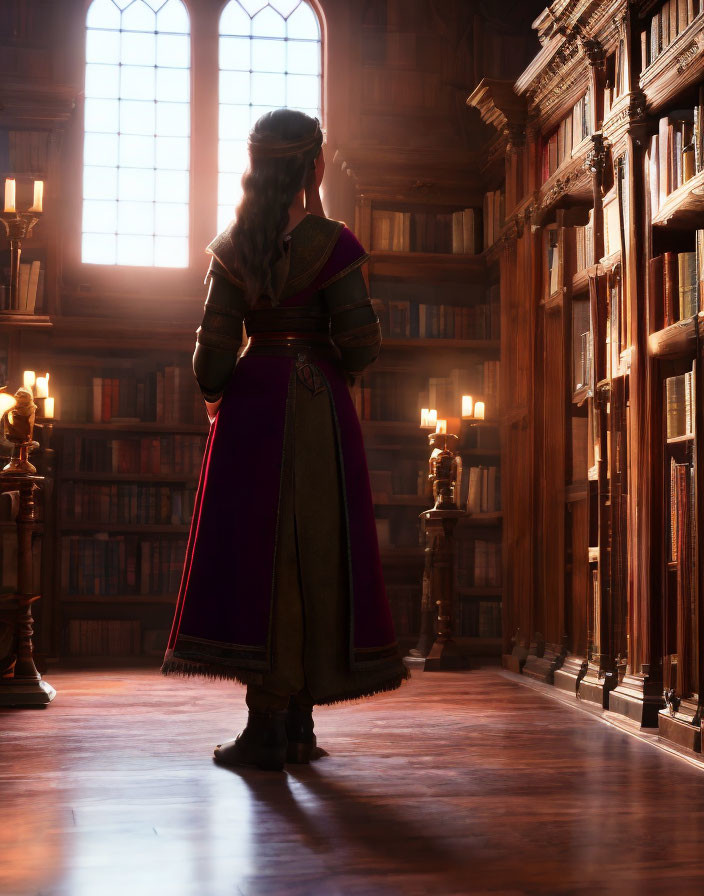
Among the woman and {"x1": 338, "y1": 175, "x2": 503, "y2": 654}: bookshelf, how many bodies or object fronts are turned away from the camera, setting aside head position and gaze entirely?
1

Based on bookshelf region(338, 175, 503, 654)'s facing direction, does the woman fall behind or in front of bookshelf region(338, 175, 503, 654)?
in front

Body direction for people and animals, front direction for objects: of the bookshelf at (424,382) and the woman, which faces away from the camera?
the woman

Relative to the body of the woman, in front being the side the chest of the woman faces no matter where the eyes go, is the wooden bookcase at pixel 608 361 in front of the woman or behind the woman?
in front

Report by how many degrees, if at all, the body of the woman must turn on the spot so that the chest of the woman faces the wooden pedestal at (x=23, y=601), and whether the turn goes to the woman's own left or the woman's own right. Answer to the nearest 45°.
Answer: approximately 45° to the woman's own left

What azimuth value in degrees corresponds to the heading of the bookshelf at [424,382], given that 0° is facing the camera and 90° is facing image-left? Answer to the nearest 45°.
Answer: approximately 0°

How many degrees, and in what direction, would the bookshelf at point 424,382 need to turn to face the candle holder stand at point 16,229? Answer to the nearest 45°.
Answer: approximately 45° to its right

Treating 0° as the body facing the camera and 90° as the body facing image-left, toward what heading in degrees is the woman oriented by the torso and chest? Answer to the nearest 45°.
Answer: approximately 180°

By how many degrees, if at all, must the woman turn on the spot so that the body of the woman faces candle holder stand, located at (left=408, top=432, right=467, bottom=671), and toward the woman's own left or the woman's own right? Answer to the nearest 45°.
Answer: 0° — they already face it

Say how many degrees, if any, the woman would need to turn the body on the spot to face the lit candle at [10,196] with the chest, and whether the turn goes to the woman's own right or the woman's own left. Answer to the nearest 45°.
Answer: approximately 45° to the woman's own left

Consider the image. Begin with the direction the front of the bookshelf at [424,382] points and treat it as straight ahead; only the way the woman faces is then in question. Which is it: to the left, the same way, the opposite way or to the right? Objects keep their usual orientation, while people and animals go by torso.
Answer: the opposite way
